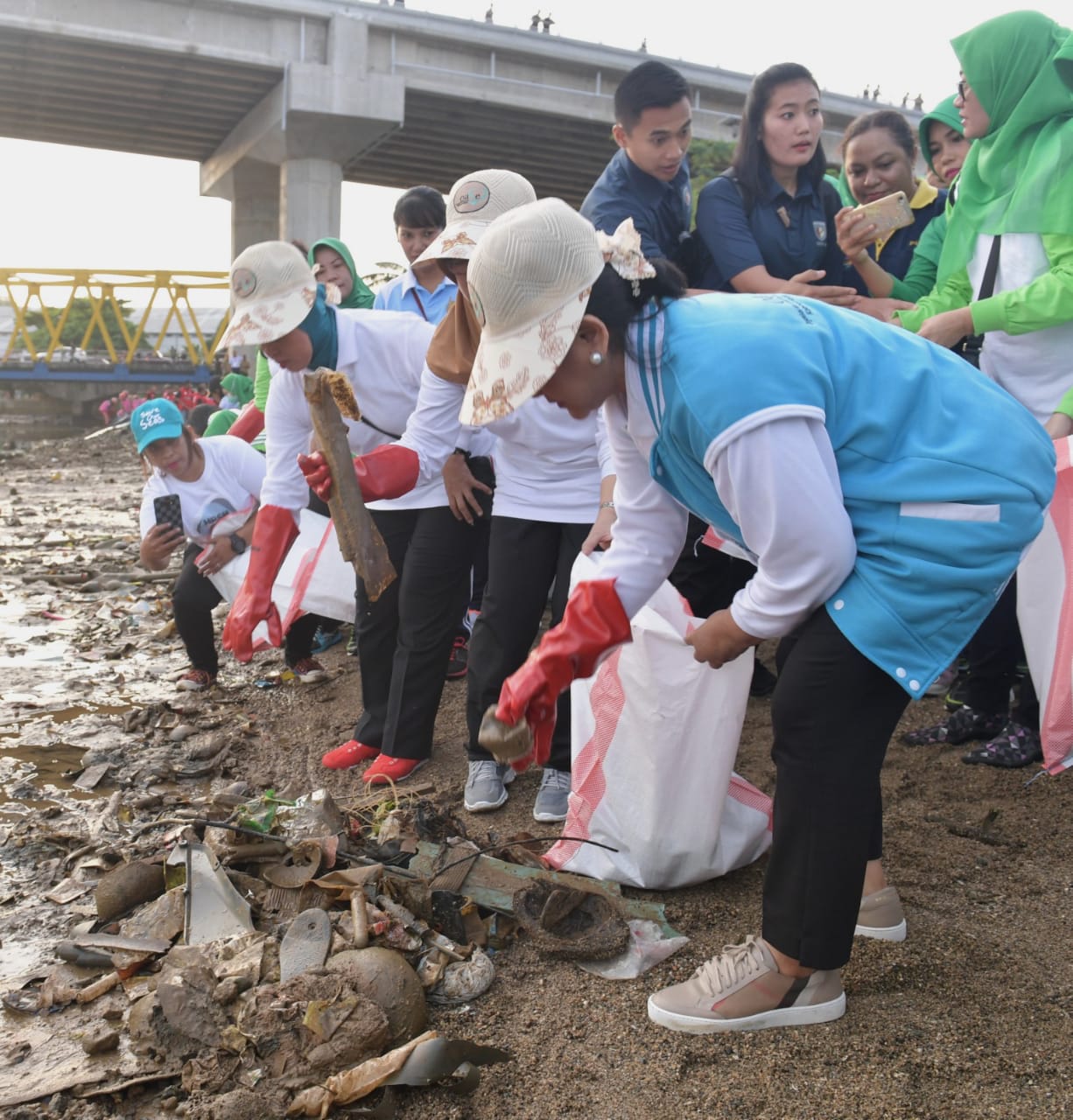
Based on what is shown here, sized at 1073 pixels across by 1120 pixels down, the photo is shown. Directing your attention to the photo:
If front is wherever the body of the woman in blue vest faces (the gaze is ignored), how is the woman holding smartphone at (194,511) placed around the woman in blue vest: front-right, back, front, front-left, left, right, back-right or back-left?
front-right

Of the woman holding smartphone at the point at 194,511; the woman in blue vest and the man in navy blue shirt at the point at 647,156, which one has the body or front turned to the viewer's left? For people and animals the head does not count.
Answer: the woman in blue vest

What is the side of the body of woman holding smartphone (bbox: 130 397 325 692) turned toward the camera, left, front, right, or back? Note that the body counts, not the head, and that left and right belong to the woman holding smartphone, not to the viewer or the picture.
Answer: front

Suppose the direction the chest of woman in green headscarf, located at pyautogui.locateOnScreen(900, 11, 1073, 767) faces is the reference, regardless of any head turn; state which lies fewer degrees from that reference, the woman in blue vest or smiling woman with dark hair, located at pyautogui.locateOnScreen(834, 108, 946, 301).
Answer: the woman in blue vest

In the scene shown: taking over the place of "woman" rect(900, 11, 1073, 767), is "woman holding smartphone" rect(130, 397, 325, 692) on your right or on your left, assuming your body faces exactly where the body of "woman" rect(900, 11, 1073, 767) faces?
on your right

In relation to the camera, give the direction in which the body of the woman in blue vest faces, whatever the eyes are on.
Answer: to the viewer's left

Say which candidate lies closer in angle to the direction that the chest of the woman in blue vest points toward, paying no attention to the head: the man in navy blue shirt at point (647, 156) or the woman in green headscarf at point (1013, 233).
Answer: the man in navy blue shirt

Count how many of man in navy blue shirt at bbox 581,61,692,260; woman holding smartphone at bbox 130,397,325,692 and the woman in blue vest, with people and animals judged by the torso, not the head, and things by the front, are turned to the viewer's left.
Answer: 1

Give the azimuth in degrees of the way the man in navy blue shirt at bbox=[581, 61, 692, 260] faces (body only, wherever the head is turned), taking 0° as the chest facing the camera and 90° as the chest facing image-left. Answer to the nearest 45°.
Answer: approximately 315°

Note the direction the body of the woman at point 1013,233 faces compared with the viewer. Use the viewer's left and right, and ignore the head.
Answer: facing the viewer and to the left of the viewer

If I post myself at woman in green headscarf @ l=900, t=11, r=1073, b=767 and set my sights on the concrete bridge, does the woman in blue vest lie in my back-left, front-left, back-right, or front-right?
back-left

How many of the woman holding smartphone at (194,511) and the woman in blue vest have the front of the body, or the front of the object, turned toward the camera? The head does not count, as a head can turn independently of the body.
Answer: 1

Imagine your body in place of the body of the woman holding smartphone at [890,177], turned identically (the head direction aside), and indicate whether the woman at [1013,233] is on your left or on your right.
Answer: on your left

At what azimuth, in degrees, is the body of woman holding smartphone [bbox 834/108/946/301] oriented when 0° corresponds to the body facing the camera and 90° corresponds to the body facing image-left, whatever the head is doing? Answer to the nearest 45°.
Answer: approximately 45°
